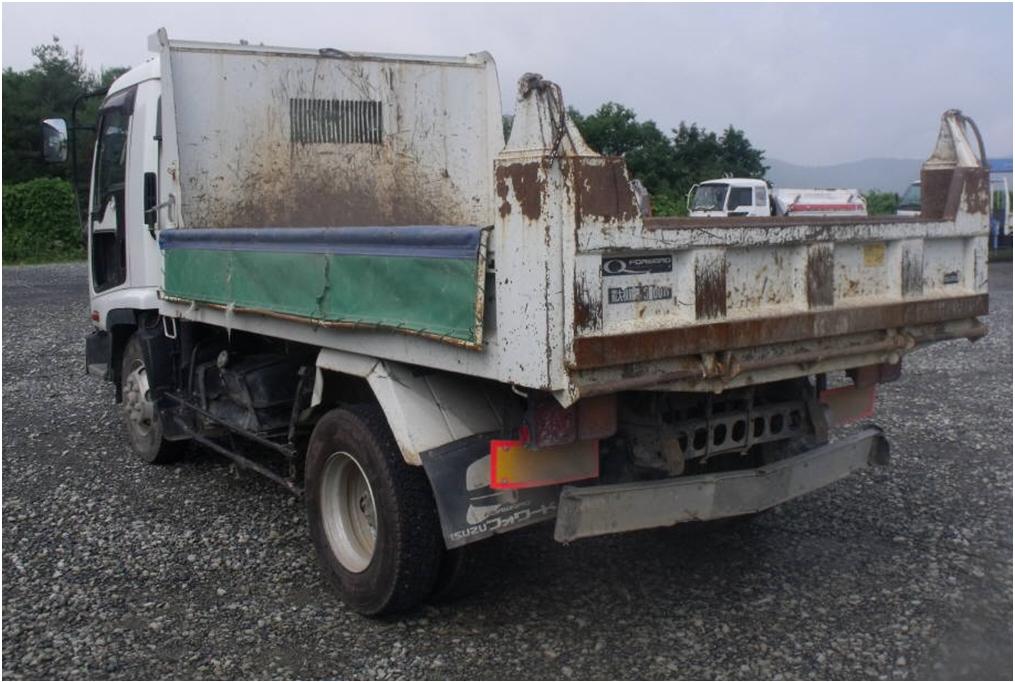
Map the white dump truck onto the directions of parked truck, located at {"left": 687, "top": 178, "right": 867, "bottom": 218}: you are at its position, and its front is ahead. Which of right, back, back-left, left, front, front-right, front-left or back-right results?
front-left

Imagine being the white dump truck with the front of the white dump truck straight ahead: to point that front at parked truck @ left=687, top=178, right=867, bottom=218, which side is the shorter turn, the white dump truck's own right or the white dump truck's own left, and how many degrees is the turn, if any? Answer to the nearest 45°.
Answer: approximately 45° to the white dump truck's own right

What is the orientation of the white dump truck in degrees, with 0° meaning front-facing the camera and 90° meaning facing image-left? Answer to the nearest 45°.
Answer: approximately 135°

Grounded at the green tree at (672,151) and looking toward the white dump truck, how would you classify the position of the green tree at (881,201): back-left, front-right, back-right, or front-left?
back-left

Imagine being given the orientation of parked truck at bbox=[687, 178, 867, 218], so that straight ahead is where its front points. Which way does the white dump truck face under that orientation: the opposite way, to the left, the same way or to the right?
to the right

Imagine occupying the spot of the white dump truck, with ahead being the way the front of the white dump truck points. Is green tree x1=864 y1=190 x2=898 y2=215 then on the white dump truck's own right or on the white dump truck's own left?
on the white dump truck's own right

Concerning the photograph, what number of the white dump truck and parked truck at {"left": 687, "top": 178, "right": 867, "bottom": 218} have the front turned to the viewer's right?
0
